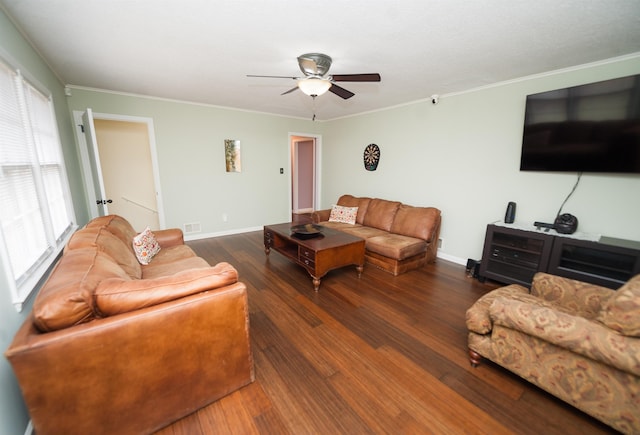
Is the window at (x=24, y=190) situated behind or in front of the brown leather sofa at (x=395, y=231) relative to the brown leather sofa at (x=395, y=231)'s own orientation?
in front

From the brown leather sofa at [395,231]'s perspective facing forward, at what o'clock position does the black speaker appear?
The black speaker is roughly at 8 o'clock from the brown leather sofa.

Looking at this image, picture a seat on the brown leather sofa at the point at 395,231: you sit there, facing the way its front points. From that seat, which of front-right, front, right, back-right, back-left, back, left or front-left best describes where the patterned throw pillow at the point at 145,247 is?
front

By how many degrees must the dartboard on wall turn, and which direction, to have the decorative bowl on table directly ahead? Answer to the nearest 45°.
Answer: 0° — it already faces it

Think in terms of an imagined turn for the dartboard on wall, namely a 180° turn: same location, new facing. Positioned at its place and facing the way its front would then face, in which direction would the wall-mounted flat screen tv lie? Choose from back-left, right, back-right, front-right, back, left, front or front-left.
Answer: right

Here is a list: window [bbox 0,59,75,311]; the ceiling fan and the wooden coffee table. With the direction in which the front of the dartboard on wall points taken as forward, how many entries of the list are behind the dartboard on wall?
0

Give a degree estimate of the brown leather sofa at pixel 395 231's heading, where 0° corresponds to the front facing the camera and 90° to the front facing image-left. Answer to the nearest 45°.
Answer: approximately 45°

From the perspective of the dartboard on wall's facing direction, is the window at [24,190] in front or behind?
in front

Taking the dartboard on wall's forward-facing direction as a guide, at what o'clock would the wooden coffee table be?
The wooden coffee table is roughly at 11 o'clock from the dartboard on wall.

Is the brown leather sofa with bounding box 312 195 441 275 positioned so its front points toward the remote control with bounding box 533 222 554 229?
no

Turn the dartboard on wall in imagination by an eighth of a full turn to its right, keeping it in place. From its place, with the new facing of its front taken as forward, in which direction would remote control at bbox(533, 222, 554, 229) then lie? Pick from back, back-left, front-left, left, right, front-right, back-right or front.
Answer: back-left

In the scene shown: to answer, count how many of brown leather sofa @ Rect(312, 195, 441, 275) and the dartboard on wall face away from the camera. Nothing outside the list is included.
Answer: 0

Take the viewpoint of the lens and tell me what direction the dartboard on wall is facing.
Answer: facing the viewer and to the left of the viewer

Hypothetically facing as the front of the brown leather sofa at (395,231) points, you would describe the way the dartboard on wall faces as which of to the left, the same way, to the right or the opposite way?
the same way

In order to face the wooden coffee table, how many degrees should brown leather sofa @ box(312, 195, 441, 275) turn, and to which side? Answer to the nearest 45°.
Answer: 0° — it already faces it
